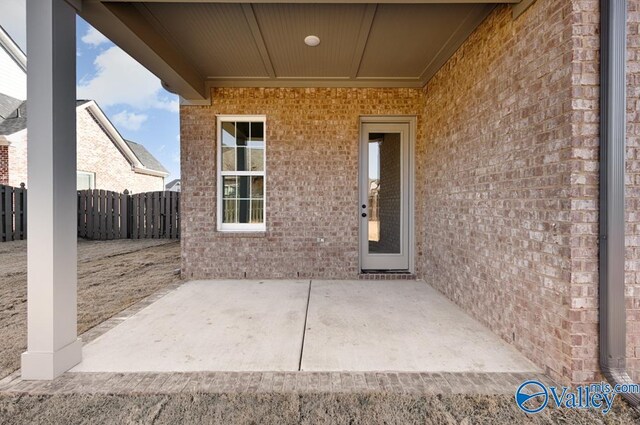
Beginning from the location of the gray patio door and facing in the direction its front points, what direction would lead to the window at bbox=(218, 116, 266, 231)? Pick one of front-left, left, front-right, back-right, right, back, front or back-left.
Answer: right

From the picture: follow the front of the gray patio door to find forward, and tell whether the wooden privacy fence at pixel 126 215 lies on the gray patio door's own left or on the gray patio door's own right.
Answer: on the gray patio door's own right

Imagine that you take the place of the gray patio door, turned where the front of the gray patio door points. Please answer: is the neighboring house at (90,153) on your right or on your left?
on your right

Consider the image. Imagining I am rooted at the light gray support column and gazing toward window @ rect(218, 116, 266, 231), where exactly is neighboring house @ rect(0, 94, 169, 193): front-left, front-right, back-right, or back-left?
front-left

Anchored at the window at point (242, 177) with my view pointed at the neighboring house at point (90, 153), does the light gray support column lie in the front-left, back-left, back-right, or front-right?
back-left

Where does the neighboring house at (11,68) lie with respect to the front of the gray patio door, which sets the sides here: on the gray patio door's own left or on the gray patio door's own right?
on the gray patio door's own right

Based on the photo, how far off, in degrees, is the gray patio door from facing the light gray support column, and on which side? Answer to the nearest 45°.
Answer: approximately 45° to its right

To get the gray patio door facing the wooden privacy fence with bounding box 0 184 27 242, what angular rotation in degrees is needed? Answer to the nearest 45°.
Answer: approximately 90° to its right

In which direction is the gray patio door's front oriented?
toward the camera

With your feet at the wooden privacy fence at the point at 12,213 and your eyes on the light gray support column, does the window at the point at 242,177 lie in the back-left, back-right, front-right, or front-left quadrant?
front-left
